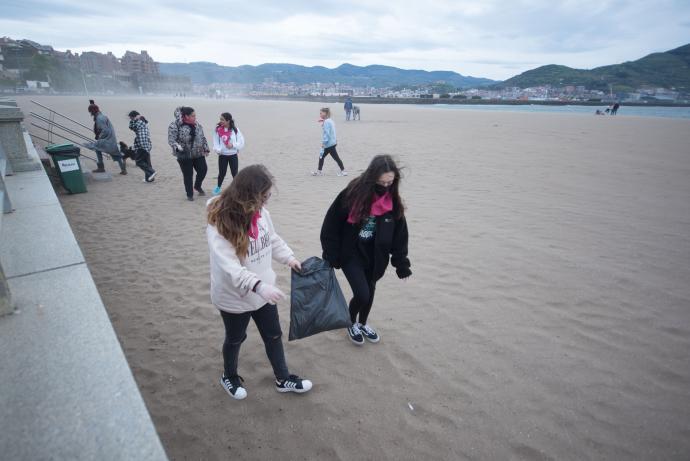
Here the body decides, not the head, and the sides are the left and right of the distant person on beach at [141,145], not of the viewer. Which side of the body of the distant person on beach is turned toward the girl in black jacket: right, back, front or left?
left

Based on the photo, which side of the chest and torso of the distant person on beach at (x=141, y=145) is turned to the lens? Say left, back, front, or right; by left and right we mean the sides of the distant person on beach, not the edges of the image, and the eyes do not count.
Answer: left

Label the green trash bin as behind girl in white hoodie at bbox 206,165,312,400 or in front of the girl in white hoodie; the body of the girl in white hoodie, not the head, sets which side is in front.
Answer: behind

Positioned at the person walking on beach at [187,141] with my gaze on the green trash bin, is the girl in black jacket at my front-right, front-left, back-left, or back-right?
back-left

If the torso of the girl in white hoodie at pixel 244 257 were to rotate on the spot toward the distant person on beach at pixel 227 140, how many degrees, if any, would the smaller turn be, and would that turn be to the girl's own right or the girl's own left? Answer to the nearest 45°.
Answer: approximately 135° to the girl's own left

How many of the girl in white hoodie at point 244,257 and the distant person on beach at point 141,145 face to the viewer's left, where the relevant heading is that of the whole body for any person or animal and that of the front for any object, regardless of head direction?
1

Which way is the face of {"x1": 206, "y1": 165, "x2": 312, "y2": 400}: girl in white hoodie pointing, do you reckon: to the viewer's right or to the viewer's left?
to the viewer's right

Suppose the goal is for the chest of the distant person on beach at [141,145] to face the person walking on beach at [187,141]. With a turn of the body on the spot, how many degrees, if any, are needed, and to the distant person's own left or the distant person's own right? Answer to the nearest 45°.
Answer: approximately 90° to the distant person's own left

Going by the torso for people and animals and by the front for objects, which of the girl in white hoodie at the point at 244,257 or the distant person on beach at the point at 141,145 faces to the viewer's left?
the distant person on beach

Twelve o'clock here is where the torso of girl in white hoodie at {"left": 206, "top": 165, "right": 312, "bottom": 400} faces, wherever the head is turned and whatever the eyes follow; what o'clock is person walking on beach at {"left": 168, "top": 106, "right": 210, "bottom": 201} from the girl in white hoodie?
The person walking on beach is roughly at 7 o'clock from the girl in white hoodie.
